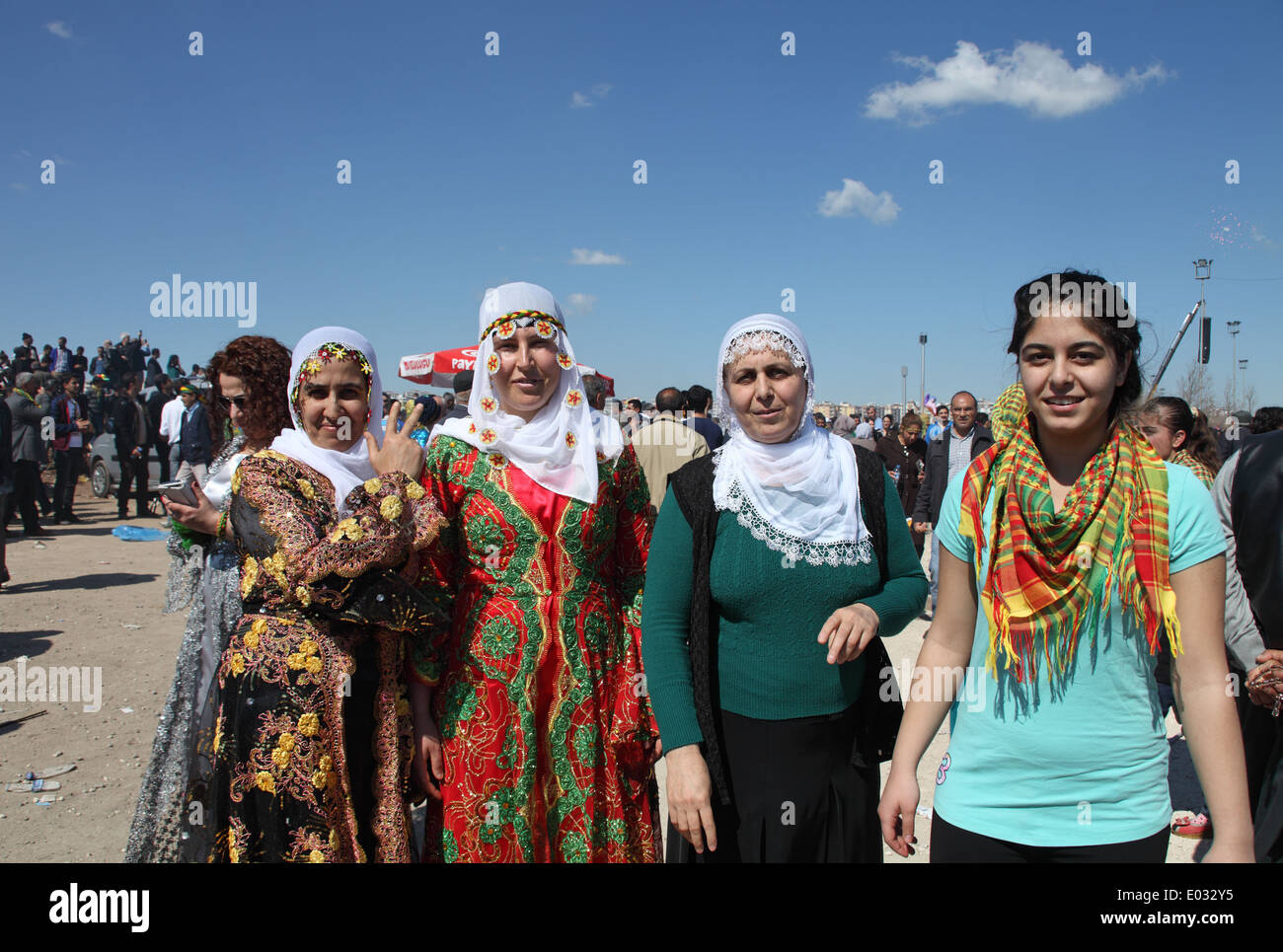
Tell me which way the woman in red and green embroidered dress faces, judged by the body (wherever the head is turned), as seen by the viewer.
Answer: toward the camera

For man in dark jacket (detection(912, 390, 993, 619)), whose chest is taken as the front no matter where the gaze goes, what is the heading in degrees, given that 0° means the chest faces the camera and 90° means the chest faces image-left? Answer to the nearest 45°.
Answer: approximately 0°

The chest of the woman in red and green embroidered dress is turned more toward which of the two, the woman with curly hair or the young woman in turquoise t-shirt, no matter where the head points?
the young woman in turquoise t-shirt

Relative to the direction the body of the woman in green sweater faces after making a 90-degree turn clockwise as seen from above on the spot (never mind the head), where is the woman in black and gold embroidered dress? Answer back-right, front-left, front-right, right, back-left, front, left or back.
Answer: front

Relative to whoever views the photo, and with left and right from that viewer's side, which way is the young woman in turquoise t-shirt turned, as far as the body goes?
facing the viewer
